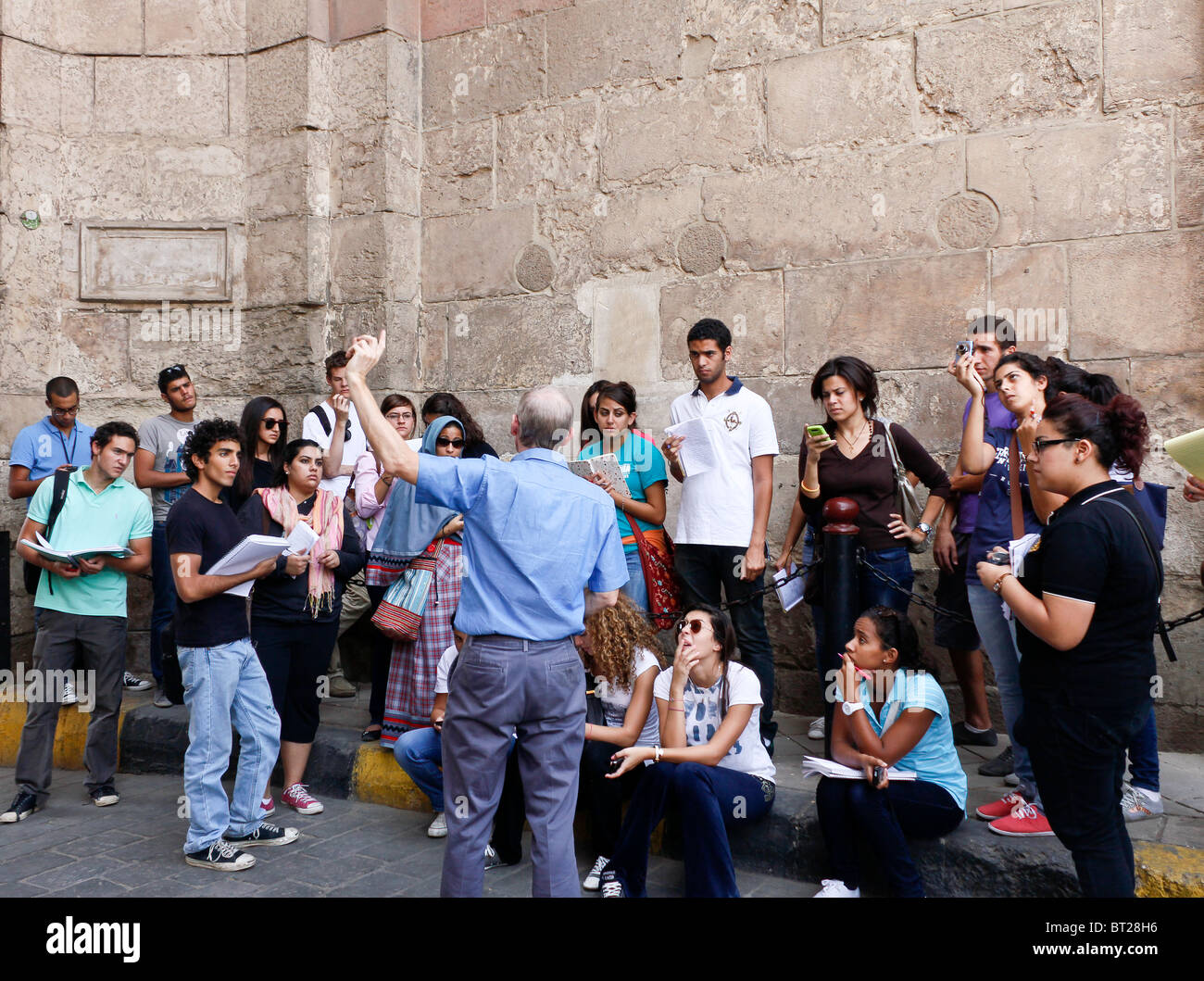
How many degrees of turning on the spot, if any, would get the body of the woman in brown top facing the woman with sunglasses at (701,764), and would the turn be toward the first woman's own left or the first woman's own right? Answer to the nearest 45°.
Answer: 0° — they already face them

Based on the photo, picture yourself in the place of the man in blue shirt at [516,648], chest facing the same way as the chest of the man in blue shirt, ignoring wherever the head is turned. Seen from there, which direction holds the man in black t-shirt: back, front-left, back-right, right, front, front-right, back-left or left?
front-left

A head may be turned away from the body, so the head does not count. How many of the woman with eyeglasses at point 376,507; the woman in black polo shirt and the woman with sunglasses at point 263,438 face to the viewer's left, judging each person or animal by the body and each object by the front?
1

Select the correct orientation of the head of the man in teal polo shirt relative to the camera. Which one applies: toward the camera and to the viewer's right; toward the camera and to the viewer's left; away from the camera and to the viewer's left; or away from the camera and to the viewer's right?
toward the camera and to the viewer's right

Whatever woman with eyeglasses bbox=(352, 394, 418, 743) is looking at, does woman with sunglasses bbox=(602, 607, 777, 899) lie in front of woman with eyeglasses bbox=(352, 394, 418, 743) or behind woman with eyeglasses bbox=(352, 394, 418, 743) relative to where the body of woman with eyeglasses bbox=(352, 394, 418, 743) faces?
in front

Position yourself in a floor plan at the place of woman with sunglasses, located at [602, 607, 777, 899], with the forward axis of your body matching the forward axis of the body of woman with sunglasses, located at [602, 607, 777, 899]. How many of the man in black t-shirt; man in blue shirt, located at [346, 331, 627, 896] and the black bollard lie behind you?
1

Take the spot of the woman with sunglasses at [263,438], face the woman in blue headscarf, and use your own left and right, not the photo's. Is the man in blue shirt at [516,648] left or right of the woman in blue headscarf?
right

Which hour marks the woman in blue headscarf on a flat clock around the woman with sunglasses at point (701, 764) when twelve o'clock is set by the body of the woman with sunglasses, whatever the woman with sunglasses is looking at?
The woman in blue headscarf is roughly at 3 o'clock from the woman with sunglasses.

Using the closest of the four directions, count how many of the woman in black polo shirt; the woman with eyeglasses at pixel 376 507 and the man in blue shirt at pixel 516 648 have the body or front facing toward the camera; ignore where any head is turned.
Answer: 1

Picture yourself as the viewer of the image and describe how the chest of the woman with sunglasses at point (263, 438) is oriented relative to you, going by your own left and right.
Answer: facing the viewer and to the right of the viewer

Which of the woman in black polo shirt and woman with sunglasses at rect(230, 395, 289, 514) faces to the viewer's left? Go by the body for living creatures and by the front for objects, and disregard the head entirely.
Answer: the woman in black polo shirt

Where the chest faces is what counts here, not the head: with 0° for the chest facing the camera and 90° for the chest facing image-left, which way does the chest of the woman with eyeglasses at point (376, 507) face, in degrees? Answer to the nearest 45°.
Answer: approximately 0°

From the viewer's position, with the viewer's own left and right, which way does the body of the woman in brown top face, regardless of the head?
facing the viewer and to the left of the viewer

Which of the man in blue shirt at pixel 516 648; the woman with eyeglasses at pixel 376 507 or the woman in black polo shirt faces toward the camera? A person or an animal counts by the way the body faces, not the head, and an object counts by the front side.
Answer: the woman with eyeglasses

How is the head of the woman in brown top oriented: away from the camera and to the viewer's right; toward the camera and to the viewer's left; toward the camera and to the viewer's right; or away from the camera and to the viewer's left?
toward the camera and to the viewer's left
